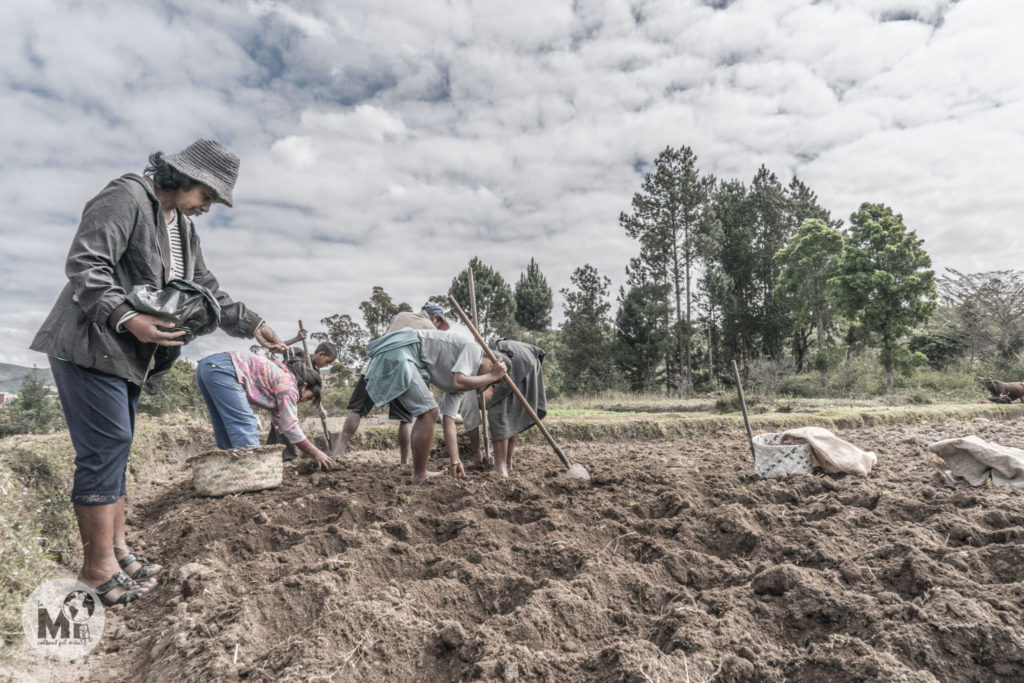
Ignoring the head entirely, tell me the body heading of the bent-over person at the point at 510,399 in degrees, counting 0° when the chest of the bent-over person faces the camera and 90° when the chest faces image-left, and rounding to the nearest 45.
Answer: approximately 90°

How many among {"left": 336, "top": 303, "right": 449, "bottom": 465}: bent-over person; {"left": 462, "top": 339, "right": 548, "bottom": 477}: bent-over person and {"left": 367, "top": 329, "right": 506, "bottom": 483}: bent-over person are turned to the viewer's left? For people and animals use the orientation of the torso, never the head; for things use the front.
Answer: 1

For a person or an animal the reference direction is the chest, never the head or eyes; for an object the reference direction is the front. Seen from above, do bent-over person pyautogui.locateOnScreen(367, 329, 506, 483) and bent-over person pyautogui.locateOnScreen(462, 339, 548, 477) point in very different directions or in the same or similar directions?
very different directions

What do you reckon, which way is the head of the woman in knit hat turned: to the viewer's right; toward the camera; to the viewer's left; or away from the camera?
to the viewer's right

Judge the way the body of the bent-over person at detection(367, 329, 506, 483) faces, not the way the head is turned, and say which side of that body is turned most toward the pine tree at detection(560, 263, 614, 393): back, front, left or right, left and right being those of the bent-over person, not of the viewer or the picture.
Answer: left

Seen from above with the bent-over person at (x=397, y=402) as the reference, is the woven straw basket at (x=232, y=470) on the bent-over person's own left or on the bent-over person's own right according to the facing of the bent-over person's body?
on the bent-over person's own right

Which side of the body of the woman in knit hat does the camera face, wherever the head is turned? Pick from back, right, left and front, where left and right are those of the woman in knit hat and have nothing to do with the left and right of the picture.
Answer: right

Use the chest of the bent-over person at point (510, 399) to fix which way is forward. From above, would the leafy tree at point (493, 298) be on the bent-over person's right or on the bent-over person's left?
on the bent-over person's right

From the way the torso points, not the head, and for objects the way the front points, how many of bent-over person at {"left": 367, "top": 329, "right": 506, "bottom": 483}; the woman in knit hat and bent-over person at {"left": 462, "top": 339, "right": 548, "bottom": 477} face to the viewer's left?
1

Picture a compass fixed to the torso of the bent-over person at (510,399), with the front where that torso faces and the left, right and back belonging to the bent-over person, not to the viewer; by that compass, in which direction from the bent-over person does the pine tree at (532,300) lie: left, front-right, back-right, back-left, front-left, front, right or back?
right

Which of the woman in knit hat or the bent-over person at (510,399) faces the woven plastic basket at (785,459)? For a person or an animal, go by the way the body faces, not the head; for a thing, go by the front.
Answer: the woman in knit hat

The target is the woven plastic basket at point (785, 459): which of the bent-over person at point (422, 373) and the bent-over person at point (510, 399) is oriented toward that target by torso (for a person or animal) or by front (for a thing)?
the bent-over person at point (422, 373)

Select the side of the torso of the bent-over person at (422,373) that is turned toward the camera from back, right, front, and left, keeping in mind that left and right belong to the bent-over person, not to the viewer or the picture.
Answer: right

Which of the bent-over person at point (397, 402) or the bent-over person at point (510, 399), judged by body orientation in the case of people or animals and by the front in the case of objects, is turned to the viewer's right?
the bent-over person at point (397, 402)

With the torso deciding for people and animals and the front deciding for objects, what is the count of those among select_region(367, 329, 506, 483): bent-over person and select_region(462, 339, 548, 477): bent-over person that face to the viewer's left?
1

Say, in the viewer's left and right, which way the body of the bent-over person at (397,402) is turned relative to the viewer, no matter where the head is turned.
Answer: facing to the right of the viewer
